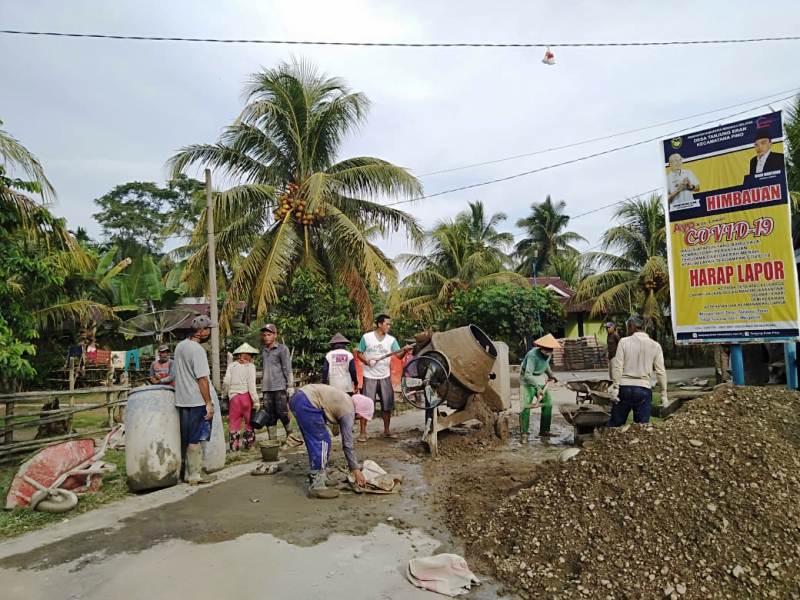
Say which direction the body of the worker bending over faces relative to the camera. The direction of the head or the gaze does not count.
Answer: to the viewer's right

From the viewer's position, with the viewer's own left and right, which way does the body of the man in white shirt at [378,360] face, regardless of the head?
facing the viewer and to the right of the viewer

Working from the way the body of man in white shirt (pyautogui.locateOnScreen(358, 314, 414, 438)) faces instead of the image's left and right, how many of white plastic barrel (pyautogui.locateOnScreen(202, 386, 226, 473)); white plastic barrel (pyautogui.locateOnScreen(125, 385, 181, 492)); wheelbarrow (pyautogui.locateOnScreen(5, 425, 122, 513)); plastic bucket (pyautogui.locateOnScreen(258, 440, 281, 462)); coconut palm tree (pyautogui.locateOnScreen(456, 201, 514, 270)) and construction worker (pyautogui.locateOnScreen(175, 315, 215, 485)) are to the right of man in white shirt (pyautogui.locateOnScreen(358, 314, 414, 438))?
5

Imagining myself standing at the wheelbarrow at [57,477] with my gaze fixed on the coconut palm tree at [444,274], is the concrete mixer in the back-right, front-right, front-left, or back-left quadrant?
front-right

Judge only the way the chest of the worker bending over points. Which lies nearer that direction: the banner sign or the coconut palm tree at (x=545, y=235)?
the banner sign

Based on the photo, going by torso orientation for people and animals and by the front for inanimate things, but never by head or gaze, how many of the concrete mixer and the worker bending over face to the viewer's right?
2

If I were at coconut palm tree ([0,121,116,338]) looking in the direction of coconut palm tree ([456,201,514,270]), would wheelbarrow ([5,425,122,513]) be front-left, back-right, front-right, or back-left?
back-right

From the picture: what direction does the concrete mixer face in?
to the viewer's right

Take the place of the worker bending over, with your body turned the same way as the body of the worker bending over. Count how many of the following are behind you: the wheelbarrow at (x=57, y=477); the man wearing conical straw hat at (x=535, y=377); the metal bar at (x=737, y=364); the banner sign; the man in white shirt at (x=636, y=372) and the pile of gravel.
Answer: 1

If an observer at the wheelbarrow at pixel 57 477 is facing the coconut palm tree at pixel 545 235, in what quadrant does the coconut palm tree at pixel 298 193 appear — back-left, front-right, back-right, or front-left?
front-left

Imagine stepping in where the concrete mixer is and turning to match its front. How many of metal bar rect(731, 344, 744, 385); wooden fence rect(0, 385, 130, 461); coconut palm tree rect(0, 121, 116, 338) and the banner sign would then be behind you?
2

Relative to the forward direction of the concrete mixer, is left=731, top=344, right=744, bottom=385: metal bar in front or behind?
in front

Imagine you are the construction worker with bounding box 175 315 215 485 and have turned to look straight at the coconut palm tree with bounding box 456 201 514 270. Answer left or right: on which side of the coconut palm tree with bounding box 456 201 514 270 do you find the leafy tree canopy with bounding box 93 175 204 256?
left

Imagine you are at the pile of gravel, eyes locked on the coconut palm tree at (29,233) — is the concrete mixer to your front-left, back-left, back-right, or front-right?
front-right
